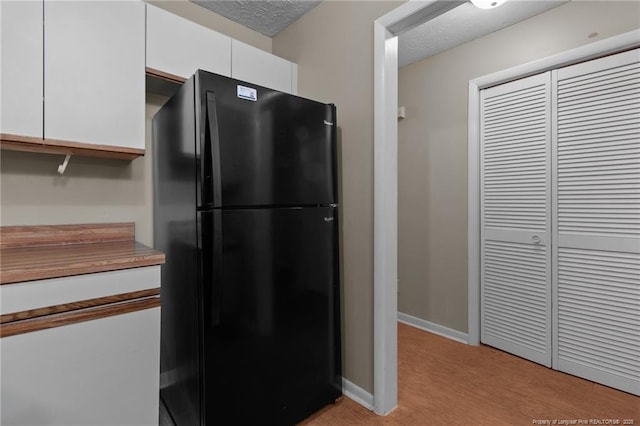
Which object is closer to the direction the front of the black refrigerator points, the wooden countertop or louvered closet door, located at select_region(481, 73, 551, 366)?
the louvered closet door

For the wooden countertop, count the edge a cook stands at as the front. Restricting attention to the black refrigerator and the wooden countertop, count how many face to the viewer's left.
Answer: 0

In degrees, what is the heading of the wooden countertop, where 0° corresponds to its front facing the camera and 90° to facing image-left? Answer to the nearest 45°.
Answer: approximately 315°

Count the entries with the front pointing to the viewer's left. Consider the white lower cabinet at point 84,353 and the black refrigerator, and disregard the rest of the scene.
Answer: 0
